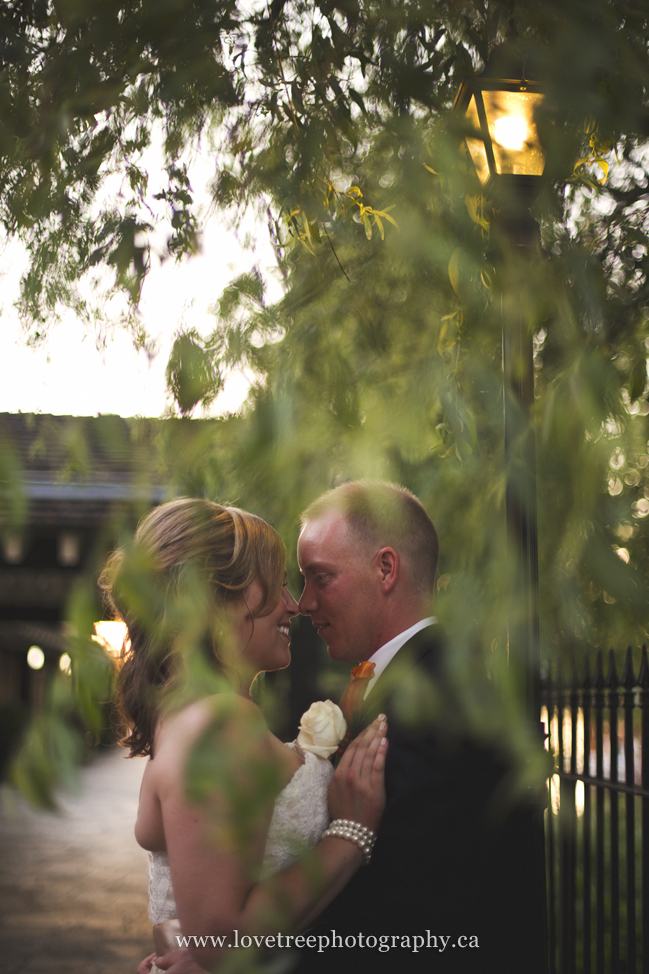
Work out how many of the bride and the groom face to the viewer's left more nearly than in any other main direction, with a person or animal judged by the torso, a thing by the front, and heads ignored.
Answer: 1

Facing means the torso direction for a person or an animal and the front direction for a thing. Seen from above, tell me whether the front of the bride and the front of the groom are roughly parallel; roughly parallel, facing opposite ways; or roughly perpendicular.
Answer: roughly parallel, facing opposite ways

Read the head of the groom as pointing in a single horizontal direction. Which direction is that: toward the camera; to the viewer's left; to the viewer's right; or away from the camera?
to the viewer's left

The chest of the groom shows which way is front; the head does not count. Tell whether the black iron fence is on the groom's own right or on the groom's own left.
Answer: on the groom's own right

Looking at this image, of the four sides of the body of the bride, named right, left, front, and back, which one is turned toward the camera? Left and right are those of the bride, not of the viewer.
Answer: right

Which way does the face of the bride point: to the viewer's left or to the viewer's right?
to the viewer's right

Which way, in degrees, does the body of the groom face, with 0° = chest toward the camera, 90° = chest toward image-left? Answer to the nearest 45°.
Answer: approximately 90°
